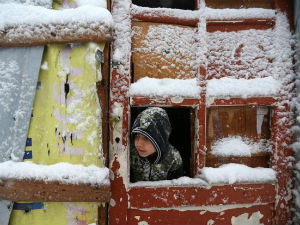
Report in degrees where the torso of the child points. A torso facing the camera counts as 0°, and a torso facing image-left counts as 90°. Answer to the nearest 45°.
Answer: approximately 45°
